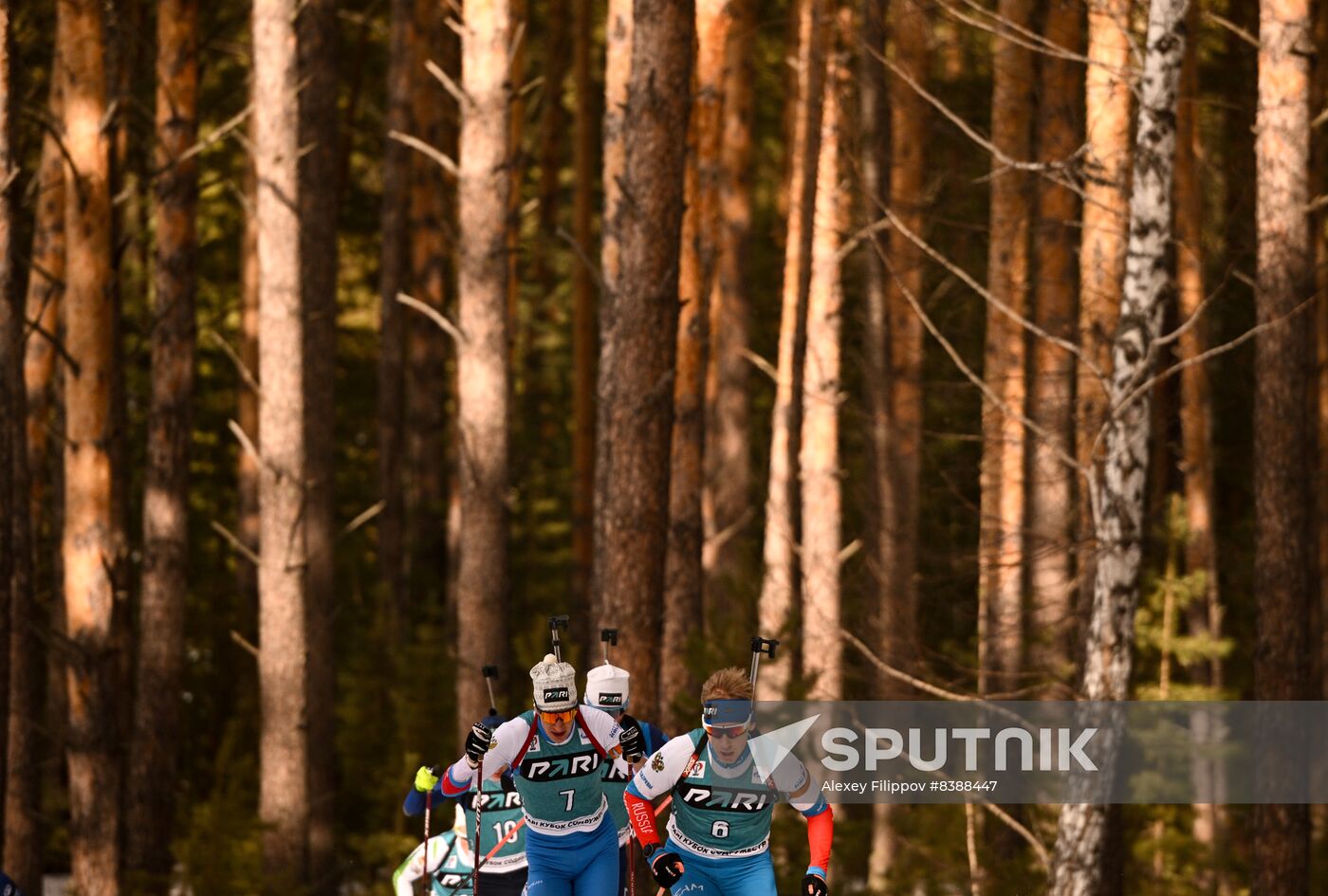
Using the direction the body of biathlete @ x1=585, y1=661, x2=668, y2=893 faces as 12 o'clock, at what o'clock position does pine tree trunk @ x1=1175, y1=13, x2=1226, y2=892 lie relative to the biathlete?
The pine tree trunk is roughly at 7 o'clock from the biathlete.

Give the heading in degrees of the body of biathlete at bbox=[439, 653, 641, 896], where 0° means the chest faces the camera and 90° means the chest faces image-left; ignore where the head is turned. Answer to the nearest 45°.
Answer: approximately 0°

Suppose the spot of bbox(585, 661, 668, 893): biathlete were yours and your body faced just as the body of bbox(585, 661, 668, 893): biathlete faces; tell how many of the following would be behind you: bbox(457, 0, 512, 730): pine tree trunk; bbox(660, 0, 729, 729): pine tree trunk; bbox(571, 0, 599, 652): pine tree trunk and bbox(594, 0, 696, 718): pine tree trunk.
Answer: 4

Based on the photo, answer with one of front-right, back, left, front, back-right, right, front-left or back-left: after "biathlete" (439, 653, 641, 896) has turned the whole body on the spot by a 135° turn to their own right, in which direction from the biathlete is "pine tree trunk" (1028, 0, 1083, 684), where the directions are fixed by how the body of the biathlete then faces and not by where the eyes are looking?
right

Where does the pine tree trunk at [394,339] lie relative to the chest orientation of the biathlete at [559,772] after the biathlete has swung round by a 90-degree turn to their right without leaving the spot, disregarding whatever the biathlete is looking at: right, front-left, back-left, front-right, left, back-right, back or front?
right

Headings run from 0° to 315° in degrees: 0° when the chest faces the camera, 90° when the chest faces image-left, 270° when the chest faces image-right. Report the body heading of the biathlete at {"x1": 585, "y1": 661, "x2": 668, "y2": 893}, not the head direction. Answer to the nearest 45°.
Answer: approximately 0°

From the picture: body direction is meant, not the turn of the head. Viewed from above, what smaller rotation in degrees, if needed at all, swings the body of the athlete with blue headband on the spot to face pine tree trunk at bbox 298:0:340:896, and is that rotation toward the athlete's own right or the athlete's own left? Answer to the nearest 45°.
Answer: approximately 135° to the athlete's own right

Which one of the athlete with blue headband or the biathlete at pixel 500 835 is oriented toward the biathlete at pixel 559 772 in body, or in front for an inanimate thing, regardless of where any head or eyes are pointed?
the biathlete at pixel 500 835

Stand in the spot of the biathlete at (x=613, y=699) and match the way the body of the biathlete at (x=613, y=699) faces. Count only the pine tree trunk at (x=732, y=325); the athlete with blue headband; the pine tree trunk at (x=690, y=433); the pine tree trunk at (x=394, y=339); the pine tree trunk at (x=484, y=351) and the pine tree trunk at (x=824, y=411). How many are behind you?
5

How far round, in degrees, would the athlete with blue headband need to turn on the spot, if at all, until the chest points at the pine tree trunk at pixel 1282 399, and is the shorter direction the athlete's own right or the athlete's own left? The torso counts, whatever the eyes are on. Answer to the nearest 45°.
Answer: approximately 135° to the athlete's own left
